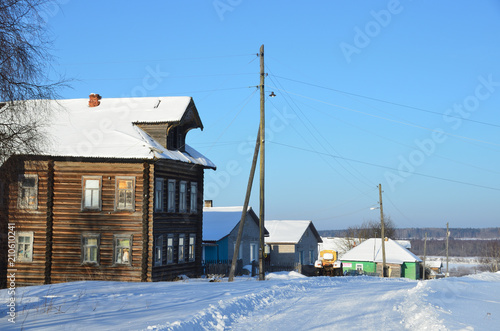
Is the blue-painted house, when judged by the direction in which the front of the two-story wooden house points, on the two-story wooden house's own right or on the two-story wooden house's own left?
on the two-story wooden house's own left
